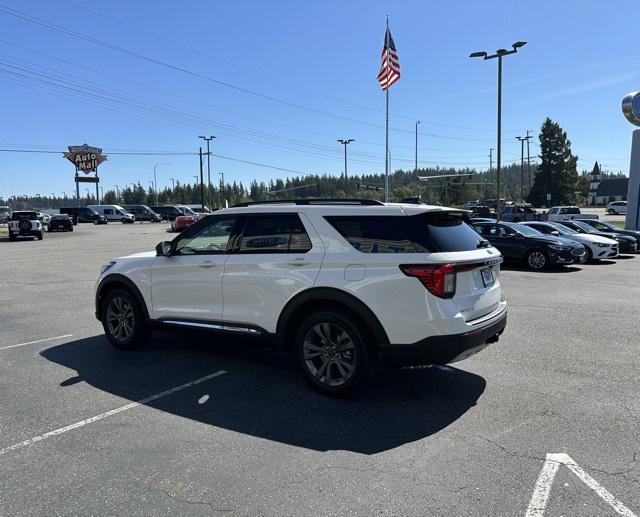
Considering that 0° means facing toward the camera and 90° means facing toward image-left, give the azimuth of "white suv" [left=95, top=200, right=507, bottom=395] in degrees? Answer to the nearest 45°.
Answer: approximately 135°

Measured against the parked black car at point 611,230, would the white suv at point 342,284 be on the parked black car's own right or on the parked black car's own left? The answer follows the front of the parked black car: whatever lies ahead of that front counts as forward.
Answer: on the parked black car's own right

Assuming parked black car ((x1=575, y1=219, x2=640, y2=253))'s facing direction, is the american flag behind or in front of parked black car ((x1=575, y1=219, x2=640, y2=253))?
behind

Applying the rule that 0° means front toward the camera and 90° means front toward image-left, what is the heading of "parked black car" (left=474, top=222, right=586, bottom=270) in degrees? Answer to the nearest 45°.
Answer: approximately 315°

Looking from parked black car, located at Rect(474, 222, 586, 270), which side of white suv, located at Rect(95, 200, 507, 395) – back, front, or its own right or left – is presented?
right

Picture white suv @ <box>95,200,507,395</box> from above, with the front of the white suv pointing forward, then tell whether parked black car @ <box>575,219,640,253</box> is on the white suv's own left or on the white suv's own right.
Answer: on the white suv's own right

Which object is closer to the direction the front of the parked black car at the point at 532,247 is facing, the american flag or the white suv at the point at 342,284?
the white suv

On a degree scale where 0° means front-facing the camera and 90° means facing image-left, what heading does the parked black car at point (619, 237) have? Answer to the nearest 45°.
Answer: approximately 315°
